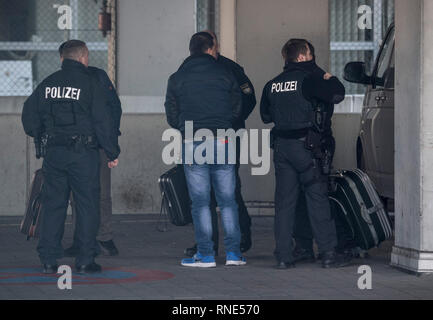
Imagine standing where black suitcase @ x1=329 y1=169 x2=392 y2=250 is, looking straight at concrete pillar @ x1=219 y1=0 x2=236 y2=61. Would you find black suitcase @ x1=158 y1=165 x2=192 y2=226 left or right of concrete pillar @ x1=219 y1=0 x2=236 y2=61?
left

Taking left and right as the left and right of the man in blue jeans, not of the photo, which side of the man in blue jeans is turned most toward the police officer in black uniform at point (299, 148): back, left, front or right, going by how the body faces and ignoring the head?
right

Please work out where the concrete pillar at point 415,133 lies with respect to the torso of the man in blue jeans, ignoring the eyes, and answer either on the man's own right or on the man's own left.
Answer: on the man's own right

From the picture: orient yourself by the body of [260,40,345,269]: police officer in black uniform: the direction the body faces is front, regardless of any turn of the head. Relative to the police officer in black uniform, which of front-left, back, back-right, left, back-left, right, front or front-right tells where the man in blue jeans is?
back-left

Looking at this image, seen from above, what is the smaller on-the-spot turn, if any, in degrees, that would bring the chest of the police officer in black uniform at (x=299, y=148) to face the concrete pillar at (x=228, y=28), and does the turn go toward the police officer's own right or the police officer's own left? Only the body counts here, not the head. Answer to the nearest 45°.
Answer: approximately 45° to the police officer's own left

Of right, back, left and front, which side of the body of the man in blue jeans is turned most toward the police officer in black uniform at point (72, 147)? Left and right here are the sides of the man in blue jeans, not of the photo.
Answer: left

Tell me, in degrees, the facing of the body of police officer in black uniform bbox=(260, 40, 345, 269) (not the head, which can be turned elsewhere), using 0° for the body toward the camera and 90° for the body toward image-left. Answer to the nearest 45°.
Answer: approximately 225°

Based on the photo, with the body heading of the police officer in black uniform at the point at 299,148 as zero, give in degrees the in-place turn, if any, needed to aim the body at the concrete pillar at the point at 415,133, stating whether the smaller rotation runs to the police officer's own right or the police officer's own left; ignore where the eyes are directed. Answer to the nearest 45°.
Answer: approximately 45° to the police officer's own right

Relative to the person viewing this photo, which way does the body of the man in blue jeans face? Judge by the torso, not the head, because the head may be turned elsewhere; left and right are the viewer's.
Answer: facing away from the viewer
